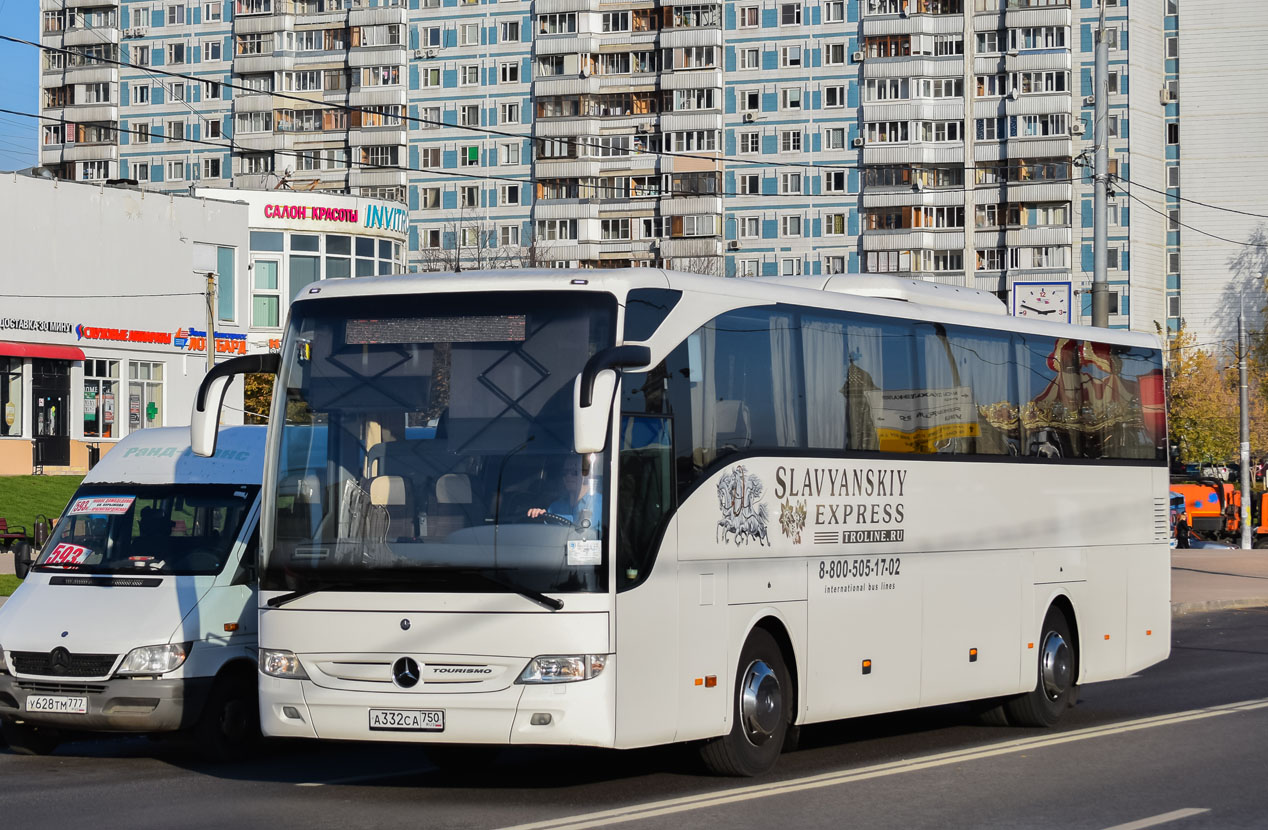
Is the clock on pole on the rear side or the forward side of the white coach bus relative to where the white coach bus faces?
on the rear side

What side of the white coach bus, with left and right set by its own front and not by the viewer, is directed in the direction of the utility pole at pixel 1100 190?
back

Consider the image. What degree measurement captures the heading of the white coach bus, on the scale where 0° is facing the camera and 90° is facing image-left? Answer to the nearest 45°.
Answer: approximately 45°
